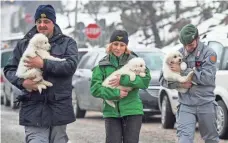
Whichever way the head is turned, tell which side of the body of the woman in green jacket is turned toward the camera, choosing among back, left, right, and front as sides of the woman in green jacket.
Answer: front

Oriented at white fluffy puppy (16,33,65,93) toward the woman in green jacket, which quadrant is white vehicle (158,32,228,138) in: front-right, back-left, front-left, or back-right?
front-left

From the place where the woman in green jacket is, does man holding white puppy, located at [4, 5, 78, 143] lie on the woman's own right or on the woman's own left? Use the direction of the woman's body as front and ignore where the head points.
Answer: on the woman's own right

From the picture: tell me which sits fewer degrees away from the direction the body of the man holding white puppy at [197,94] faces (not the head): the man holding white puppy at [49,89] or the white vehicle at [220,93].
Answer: the man holding white puppy

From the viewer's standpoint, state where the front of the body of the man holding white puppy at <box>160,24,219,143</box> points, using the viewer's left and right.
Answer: facing the viewer and to the left of the viewer

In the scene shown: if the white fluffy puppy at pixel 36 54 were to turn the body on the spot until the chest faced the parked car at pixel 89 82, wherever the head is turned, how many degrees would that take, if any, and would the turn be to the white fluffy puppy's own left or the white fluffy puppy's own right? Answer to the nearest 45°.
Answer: approximately 90° to the white fluffy puppy's own left

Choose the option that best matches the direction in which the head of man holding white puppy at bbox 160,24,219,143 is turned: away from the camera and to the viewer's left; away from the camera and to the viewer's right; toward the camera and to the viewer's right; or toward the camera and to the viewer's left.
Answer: toward the camera and to the viewer's left
